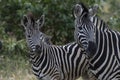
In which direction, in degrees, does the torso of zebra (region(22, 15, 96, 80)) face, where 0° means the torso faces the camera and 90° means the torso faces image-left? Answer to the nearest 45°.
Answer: approximately 45°
